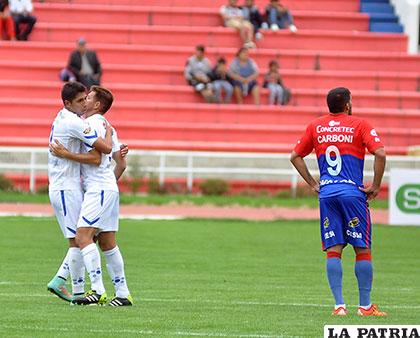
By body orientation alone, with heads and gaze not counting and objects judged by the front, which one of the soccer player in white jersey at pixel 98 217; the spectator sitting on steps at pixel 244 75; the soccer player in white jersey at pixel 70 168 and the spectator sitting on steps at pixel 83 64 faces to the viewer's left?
the soccer player in white jersey at pixel 98 217

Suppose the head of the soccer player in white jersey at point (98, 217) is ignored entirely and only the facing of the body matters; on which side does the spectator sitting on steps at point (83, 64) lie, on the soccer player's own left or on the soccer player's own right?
on the soccer player's own right

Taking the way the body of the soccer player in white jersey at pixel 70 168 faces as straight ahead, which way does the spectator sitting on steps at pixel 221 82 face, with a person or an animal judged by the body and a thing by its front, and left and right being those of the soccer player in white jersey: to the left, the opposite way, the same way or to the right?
to the right

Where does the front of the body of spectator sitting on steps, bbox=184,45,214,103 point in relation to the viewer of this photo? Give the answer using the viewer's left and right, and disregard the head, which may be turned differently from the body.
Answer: facing the viewer and to the right of the viewer

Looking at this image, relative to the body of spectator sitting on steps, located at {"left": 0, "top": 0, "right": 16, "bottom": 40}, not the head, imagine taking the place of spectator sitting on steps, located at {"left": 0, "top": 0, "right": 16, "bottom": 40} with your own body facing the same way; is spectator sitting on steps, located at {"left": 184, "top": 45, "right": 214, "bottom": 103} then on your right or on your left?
on your left

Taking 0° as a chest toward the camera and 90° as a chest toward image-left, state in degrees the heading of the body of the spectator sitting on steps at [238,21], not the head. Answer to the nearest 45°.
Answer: approximately 315°

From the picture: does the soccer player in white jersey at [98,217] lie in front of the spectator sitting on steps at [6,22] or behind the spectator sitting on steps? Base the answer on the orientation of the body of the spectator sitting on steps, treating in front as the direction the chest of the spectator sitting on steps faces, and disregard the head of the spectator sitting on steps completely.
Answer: in front

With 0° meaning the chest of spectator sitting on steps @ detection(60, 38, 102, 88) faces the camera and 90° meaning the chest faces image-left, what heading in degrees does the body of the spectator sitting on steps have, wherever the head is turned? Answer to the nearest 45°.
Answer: approximately 0°

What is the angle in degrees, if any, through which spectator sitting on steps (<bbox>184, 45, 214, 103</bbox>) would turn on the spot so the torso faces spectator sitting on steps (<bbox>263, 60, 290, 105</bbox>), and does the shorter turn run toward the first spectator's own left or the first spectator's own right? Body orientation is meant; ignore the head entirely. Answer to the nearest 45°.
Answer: approximately 45° to the first spectator's own left

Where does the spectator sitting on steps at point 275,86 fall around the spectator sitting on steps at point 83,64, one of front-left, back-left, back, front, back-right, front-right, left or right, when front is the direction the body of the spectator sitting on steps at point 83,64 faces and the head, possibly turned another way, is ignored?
left

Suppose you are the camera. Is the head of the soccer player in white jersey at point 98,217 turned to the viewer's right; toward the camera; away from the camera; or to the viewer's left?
to the viewer's left
